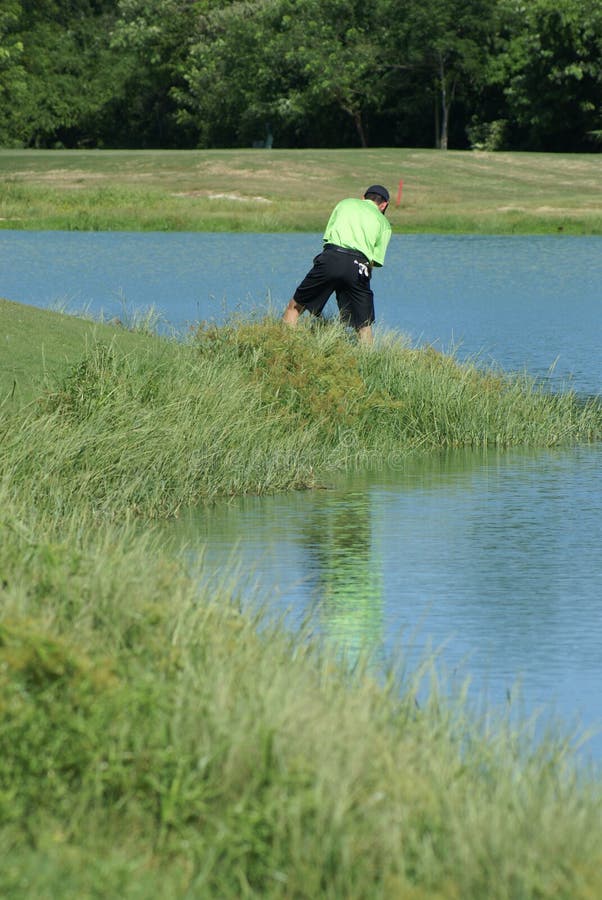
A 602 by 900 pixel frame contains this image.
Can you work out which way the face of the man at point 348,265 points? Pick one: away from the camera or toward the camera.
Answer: away from the camera

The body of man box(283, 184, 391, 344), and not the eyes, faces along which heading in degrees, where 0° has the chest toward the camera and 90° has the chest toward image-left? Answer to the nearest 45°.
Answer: approximately 225°
